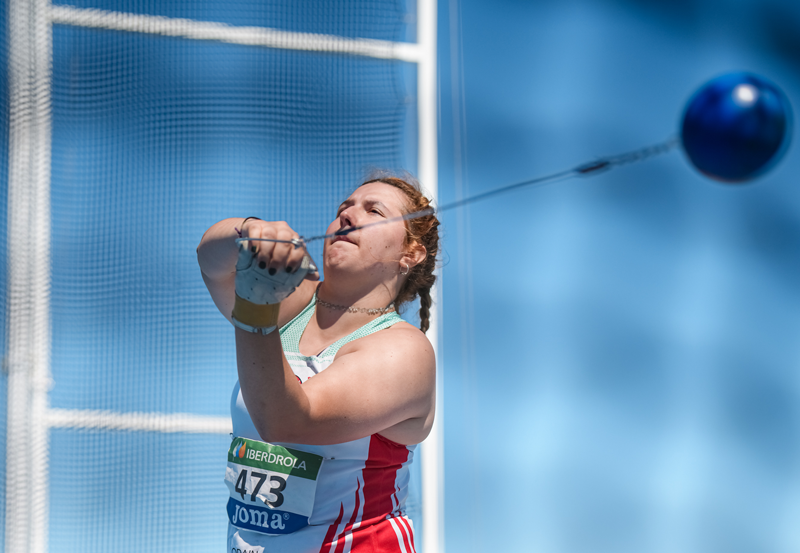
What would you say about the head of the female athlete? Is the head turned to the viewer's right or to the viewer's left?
to the viewer's left

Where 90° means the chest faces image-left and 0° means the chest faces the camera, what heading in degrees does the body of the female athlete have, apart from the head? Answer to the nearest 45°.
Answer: approximately 45°

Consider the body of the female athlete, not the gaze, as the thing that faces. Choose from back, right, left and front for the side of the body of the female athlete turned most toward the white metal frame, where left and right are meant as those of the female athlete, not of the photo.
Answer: right

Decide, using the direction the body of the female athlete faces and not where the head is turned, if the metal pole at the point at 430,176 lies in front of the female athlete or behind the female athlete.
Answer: behind
